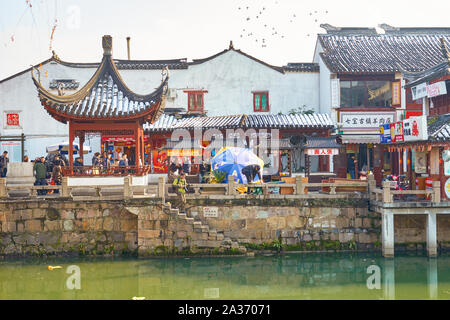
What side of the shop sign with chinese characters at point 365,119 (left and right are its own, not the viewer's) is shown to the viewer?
front

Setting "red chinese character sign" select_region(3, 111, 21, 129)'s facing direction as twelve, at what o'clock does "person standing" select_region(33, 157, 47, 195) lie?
The person standing is roughly at 12 o'clock from the red chinese character sign.

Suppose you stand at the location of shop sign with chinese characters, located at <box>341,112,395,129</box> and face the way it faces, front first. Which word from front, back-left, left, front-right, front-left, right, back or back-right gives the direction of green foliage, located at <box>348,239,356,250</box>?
front

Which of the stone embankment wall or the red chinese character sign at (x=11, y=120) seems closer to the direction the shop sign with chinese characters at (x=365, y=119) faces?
the stone embankment wall

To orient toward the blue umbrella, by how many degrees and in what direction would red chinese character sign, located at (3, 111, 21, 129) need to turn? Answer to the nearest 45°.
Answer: approximately 45° to its left

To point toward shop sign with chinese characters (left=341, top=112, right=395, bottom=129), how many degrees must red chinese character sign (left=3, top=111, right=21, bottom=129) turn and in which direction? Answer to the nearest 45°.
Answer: approximately 45° to its left

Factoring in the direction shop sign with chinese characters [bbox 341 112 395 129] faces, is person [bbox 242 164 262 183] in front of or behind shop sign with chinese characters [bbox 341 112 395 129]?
in front

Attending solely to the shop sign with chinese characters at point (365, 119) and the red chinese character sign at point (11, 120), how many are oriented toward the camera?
2

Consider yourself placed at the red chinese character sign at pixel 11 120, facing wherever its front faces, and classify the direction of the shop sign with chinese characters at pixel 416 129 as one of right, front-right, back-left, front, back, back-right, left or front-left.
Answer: front-left

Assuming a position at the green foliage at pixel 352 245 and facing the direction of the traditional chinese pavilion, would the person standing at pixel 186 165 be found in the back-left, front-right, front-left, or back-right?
front-right

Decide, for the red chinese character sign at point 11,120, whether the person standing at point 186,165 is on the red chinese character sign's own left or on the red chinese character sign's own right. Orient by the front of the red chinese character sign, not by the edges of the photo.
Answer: on the red chinese character sign's own left

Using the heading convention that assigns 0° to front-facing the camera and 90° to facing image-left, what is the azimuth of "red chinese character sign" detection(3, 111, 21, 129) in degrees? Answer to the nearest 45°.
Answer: approximately 0°

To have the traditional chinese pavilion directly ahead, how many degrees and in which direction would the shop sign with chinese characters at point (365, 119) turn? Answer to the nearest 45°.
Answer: approximately 45° to its right
